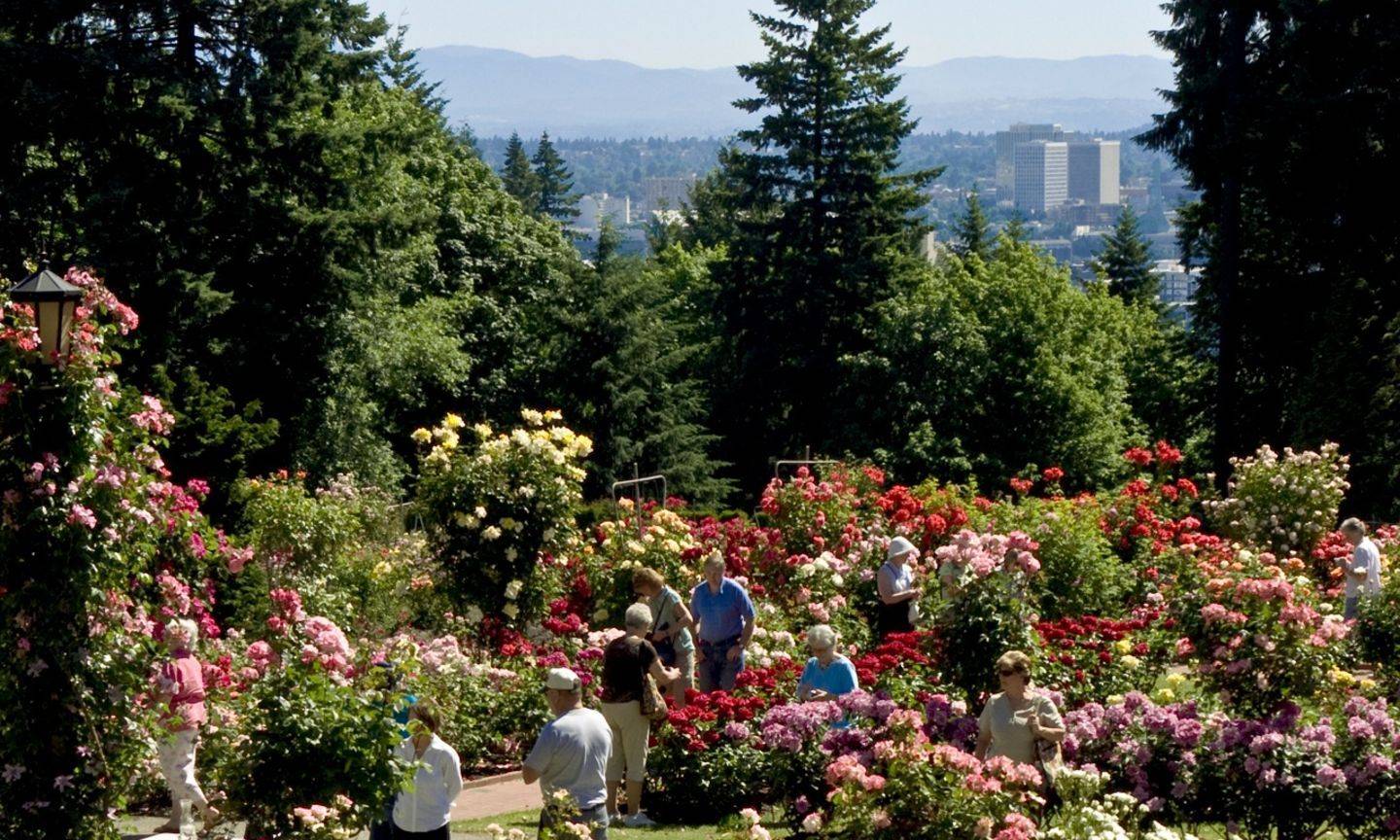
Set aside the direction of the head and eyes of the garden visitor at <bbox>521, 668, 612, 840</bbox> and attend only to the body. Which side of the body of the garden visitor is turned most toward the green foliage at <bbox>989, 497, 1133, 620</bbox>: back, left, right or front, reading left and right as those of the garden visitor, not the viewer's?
right

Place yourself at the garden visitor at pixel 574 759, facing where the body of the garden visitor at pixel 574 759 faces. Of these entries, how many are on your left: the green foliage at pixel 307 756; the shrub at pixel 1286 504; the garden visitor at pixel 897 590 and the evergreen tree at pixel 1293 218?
1

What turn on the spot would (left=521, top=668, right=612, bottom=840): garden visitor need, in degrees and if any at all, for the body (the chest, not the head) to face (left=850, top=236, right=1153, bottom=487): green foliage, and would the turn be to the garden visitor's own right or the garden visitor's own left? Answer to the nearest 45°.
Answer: approximately 45° to the garden visitor's own right

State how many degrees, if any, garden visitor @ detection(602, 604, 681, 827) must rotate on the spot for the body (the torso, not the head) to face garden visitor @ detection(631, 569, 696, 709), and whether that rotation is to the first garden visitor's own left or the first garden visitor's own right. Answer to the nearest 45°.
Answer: approximately 45° to the first garden visitor's own left

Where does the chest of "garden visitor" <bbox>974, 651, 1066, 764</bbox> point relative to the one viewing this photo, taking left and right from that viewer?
facing the viewer

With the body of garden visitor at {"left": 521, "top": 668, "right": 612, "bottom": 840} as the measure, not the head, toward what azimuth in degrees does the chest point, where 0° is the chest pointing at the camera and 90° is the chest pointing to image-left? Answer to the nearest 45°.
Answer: approximately 135°

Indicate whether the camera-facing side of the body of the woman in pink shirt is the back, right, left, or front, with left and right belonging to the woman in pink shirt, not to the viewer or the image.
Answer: left

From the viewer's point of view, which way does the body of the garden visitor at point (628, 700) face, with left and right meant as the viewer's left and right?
facing away from the viewer and to the right of the viewer

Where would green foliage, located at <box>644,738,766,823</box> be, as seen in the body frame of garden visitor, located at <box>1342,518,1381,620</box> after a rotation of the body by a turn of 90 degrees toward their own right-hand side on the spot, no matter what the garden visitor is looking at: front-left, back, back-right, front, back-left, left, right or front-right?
back-left

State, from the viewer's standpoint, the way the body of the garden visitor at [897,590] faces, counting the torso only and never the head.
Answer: to the viewer's right
